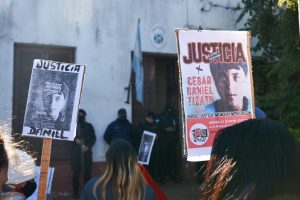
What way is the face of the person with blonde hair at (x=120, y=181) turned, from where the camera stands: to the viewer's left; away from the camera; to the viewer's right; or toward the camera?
away from the camera

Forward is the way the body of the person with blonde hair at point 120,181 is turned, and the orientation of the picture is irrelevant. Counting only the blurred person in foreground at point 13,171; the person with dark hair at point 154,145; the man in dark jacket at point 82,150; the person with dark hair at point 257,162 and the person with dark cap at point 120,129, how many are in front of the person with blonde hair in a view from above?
3

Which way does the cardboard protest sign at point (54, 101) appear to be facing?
toward the camera

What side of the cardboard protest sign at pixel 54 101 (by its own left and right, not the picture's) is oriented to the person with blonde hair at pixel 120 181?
front

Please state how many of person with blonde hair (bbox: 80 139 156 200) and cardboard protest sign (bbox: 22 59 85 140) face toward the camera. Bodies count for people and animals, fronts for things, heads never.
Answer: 1

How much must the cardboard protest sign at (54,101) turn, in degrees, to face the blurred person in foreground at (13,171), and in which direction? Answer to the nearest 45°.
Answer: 0° — it already faces them

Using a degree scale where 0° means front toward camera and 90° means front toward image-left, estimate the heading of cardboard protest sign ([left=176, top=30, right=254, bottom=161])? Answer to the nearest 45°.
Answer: approximately 0°

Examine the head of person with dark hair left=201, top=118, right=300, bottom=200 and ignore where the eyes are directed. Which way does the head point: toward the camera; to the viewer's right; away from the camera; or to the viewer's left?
away from the camera

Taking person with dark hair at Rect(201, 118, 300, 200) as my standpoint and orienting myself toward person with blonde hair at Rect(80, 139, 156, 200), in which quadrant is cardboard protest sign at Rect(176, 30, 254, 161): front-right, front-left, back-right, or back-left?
front-right

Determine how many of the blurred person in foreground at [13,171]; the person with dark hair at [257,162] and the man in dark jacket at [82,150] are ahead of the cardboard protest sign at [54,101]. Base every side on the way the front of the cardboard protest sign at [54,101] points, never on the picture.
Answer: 2

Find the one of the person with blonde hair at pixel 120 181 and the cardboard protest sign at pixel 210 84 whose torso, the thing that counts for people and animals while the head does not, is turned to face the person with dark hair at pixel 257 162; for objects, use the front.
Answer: the cardboard protest sign

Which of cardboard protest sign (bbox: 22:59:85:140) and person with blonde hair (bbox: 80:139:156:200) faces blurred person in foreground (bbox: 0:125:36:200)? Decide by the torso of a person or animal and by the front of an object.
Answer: the cardboard protest sign

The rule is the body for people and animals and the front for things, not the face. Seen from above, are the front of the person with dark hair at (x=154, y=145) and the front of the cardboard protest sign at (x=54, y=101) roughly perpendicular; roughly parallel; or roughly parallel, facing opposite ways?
roughly parallel

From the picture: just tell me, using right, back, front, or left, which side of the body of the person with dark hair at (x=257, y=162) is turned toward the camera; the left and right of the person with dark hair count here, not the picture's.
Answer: back

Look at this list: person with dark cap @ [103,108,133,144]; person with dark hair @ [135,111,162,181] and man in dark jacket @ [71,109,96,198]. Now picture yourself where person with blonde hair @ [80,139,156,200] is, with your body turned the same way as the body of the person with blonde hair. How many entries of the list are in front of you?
3

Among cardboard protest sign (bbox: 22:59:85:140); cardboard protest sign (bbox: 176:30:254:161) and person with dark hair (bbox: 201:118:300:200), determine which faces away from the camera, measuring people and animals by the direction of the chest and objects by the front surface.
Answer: the person with dark hair

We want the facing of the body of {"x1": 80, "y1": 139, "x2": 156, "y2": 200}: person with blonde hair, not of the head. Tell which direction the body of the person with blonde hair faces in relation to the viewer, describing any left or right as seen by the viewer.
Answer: facing away from the viewer
